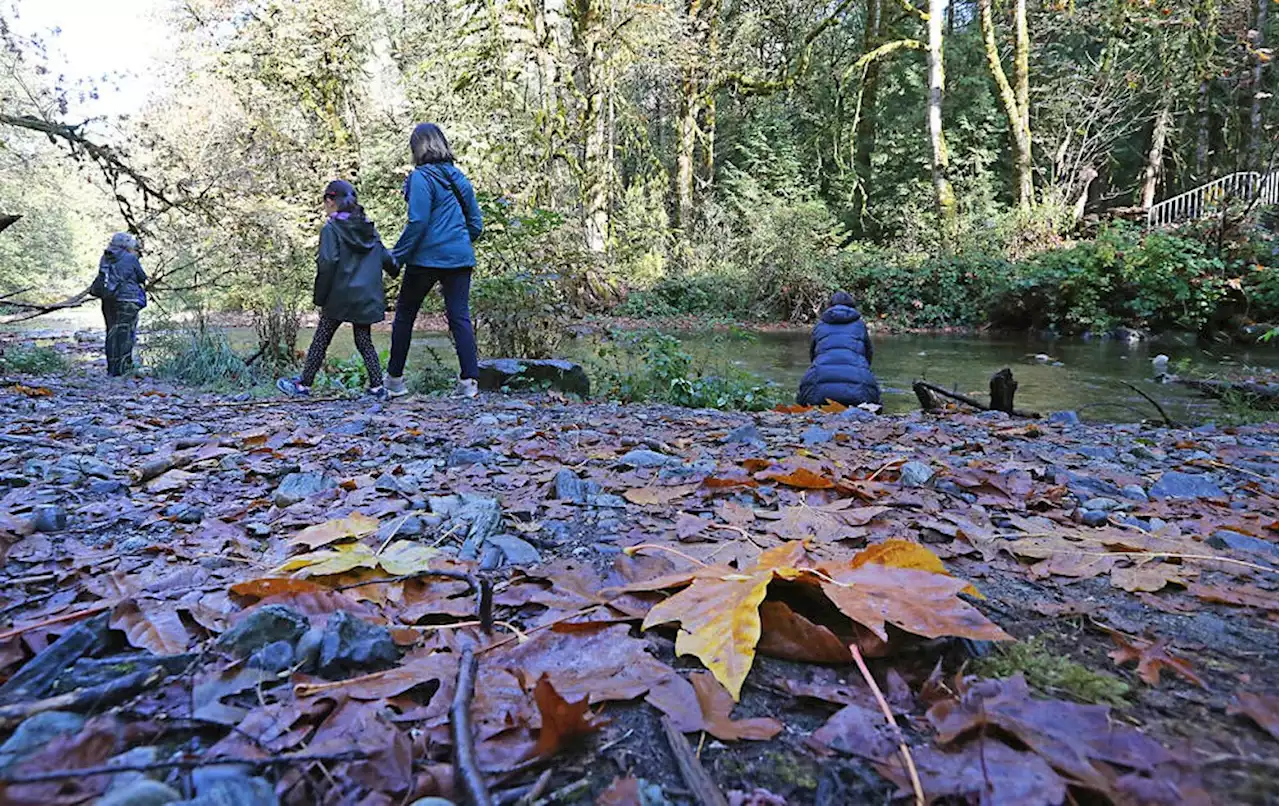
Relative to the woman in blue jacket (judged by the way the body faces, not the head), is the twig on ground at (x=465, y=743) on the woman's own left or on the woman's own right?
on the woman's own left

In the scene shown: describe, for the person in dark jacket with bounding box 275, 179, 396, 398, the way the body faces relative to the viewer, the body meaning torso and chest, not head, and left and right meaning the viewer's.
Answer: facing away from the viewer and to the left of the viewer

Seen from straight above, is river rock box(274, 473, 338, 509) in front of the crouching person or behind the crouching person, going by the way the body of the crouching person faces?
behind

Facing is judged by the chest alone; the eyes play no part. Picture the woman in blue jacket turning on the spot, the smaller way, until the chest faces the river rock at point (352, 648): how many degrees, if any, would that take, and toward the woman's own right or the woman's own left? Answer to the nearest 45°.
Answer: approximately 135° to the woman's own left

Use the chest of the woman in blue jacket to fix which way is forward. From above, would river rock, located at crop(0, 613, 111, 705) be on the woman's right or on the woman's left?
on the woman's left

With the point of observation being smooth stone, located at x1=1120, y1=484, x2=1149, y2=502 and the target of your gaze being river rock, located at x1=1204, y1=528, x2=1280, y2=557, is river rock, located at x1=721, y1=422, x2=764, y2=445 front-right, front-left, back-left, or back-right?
back-right

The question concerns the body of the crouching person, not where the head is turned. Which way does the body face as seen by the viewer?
away from the camera

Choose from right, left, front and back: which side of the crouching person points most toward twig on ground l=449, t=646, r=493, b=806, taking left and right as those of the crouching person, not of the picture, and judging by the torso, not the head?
back

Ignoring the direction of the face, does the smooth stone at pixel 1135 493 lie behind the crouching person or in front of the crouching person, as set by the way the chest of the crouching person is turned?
behind

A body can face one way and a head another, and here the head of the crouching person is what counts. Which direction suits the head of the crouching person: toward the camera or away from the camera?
away from the camera

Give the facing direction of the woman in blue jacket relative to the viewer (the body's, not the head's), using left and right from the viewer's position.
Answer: facing away from the viewer and to the left of the viewer

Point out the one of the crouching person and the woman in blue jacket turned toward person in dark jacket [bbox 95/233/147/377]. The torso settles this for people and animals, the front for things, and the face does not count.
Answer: the woman in blue jacket
